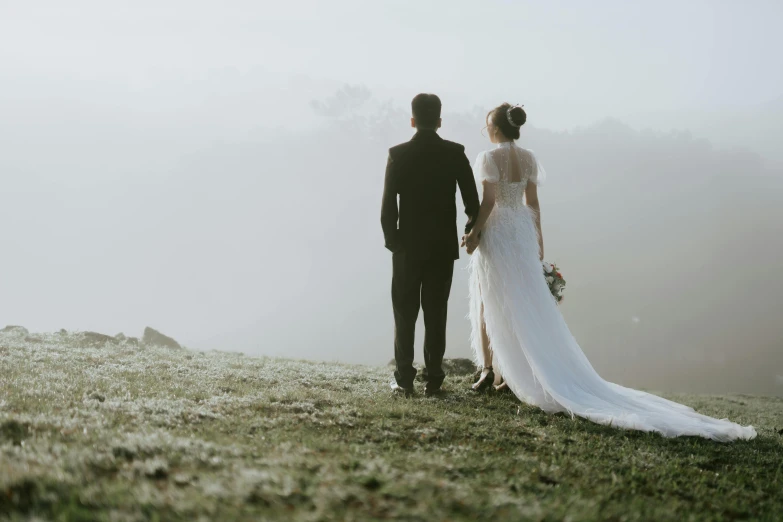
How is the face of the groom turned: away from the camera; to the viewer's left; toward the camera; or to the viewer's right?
away from the camera

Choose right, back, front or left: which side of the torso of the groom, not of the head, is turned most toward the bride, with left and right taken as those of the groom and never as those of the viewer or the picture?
right

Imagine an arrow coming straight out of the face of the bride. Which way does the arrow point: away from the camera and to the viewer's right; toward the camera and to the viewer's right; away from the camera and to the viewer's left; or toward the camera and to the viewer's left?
away from the camera and to the viewer's left

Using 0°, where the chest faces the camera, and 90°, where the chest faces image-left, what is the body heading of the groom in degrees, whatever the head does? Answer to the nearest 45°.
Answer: approximately 180°
